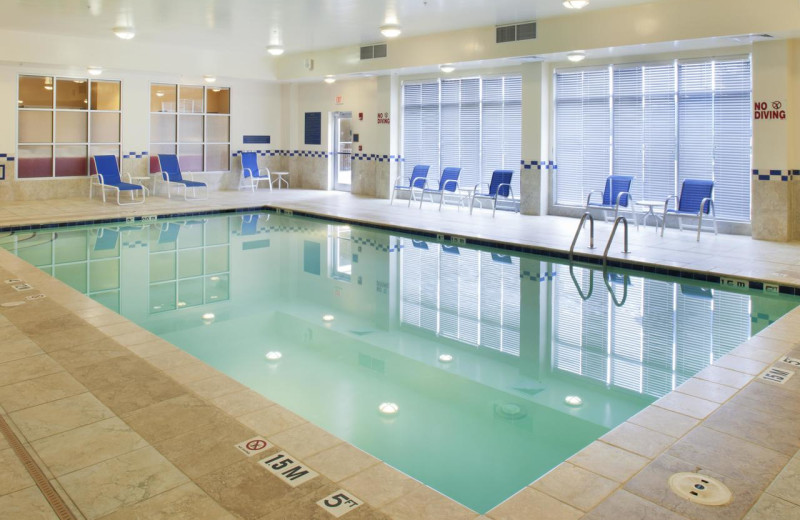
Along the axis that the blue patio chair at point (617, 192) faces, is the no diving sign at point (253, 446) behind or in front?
in front

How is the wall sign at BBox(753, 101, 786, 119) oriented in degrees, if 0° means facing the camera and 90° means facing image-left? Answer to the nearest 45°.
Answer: approximately 0°

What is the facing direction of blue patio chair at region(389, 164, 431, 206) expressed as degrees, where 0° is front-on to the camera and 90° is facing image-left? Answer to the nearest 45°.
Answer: approximately 45°

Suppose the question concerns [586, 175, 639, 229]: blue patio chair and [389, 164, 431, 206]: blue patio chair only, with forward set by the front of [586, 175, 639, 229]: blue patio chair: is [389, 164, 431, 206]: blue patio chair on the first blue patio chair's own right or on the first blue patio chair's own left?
on the first blue patio chair's own right

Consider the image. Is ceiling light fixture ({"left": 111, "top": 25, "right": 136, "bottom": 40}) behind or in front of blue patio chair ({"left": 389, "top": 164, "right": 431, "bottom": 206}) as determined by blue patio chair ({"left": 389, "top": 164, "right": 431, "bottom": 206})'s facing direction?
in front

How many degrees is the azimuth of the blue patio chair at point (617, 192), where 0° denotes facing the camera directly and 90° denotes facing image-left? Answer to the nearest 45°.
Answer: approximately 45°
